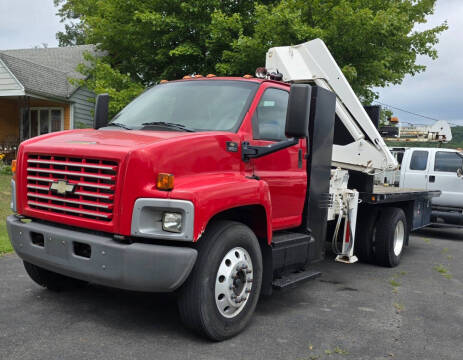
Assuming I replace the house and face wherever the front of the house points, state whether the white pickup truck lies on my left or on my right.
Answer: on my left

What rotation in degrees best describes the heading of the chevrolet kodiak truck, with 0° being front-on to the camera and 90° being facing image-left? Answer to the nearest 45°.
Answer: approximately 45°

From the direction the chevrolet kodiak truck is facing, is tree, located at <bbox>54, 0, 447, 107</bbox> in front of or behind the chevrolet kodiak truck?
behind

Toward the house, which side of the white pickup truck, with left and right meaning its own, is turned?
back

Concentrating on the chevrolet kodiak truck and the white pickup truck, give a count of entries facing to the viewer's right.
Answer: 1

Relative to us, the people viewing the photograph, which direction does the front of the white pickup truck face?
facing to the right of the viewer

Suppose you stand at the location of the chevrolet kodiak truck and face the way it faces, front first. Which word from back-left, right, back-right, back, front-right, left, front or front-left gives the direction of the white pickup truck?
back

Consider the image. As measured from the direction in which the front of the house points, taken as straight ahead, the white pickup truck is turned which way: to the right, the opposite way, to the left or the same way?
to the left

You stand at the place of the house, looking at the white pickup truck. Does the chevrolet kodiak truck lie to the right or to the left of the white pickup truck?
right

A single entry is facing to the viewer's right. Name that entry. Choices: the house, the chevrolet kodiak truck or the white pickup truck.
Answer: the white pickup truck

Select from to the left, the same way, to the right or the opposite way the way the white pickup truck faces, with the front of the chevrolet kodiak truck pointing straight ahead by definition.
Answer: to the left

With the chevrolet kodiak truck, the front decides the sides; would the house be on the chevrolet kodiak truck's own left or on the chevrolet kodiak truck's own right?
on the chevrolet kodiak truck's own right
